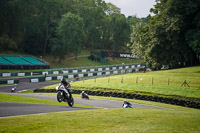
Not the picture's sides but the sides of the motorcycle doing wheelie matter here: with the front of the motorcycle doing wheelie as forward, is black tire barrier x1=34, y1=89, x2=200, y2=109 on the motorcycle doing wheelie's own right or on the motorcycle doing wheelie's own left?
on the motorcycle doing wheelie's own left

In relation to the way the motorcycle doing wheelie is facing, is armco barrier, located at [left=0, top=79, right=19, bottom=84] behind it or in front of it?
behind
